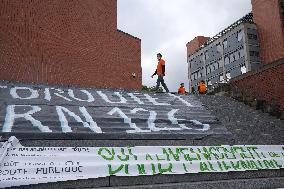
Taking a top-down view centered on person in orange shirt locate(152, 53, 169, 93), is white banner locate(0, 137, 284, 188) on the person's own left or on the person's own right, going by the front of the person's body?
on the person's own left

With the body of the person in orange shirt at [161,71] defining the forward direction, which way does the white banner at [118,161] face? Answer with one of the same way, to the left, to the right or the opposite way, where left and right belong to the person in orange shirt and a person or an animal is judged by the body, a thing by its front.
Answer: to the left

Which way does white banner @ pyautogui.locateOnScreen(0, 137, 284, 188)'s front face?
toward the camera

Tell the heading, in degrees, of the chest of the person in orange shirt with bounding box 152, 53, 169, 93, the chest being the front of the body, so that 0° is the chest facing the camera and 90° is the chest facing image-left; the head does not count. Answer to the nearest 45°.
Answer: approximately 90°

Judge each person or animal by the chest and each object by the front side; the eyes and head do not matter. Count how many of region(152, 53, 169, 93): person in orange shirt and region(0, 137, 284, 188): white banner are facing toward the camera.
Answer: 1

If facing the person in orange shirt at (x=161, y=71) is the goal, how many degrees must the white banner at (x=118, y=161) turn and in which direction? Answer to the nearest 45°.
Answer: approximately 180°
